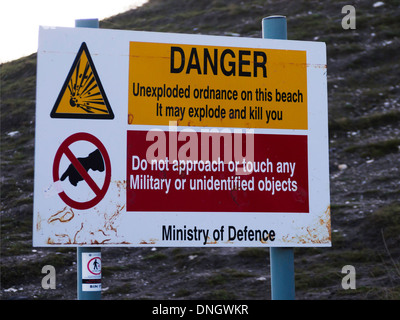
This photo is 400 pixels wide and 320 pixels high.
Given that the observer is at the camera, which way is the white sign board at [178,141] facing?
facing the viewer and to the right of the viewer
